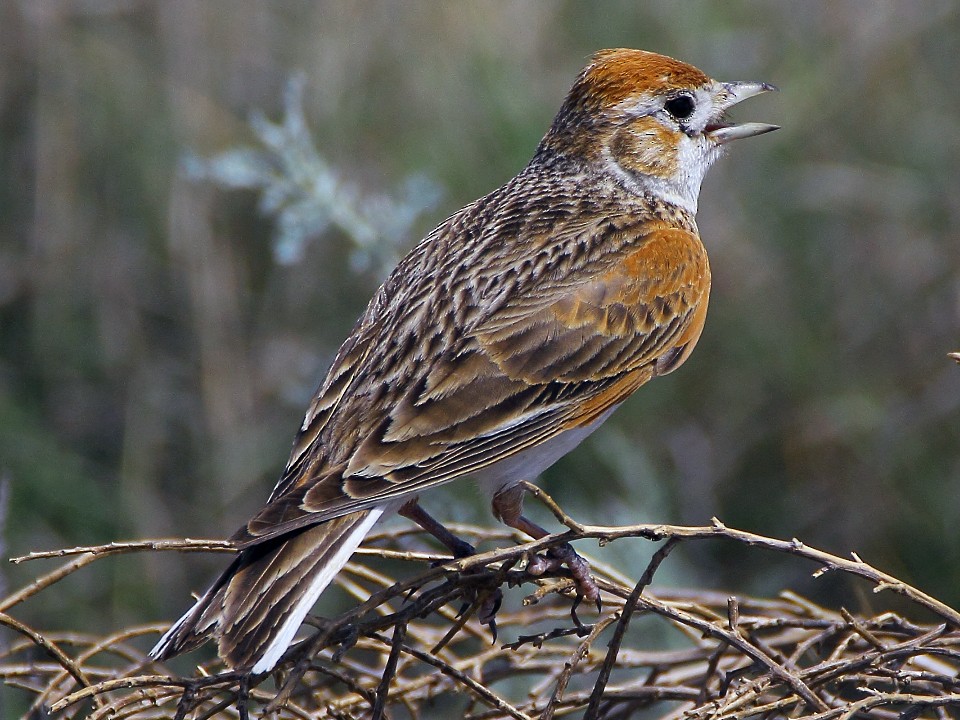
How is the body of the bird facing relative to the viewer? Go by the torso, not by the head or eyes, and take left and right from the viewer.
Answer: facing away from the viewer and to the right of the viewer
